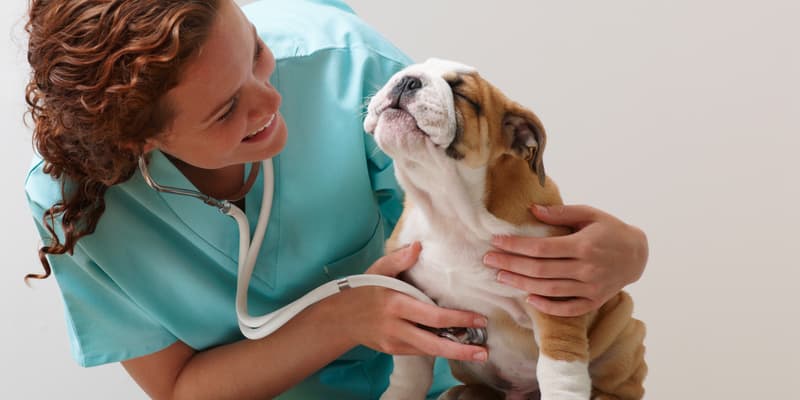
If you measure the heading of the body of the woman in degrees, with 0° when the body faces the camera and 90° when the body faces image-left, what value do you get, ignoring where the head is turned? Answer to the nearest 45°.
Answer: approximately 315°

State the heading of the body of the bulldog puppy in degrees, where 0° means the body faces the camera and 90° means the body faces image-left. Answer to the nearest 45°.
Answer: approximately 45°
